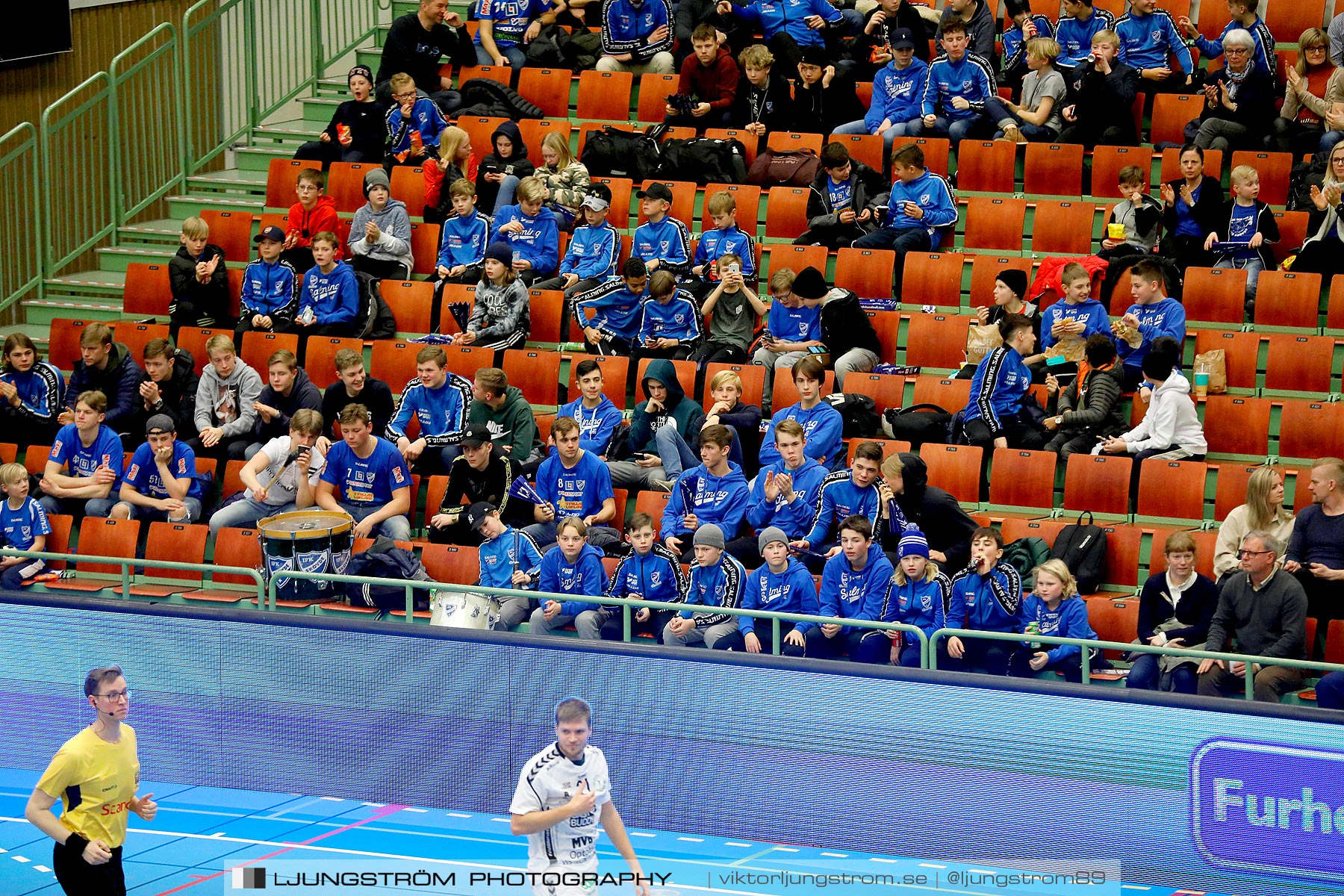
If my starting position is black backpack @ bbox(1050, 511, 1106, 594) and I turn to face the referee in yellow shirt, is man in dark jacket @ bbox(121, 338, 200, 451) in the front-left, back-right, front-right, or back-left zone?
front-right

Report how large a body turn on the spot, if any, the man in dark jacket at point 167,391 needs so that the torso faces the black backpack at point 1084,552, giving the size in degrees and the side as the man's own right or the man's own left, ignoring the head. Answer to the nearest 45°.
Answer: approximately 90° to the man's own left

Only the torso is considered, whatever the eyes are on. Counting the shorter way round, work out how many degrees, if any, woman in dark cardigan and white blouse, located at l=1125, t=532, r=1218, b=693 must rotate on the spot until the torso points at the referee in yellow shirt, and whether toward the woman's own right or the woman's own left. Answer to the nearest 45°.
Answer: approximately 45° to the woman's own right

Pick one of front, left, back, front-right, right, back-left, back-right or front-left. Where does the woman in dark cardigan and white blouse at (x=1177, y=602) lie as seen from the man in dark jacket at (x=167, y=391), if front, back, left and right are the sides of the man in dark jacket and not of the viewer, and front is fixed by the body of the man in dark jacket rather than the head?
left

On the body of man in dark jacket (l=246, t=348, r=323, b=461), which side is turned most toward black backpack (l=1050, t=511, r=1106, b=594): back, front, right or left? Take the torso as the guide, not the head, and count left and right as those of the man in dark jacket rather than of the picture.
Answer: left

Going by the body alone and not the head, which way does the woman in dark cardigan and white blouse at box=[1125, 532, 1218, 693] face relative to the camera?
toward the camera

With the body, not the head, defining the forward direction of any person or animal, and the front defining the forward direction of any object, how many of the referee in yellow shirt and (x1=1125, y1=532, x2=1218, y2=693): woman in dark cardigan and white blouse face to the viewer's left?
0

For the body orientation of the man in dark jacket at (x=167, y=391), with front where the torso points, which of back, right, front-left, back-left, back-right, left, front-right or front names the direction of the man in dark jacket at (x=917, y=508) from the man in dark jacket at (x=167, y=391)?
left

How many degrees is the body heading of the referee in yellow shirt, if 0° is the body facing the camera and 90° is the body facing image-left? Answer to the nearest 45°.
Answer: approximately 315°

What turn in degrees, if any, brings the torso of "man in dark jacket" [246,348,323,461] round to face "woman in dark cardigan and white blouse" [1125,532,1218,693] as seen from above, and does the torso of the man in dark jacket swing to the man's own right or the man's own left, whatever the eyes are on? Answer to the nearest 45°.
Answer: approximately 90° to the man's own left

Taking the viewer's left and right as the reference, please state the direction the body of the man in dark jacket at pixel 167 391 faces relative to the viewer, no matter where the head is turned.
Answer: facing the viewer and to the left of the viewer

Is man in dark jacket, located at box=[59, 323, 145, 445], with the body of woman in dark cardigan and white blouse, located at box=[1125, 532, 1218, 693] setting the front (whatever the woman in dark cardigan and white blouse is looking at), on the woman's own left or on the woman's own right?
on the woman's own right

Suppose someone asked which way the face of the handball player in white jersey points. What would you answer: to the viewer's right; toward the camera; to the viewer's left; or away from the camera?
toward the camera

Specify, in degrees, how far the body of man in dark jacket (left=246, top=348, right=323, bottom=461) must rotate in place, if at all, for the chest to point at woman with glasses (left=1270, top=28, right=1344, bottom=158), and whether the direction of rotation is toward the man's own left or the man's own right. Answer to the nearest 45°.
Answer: approximately 135° to the man's own left
